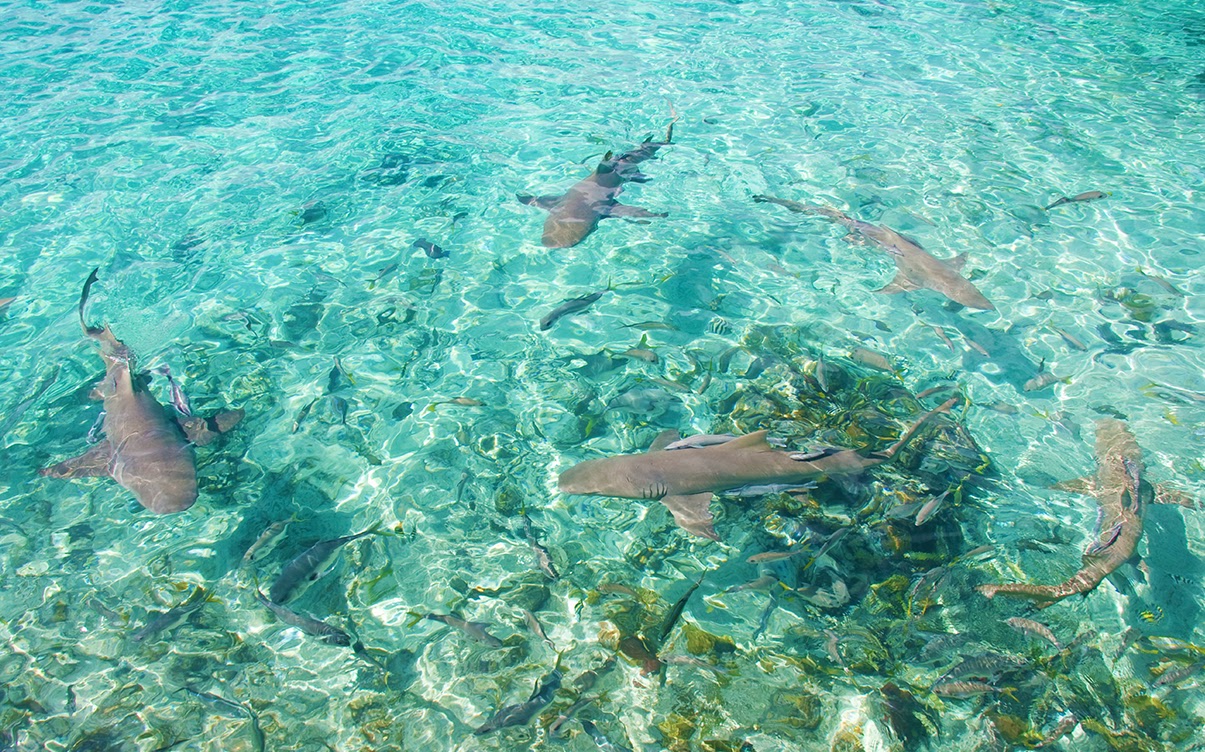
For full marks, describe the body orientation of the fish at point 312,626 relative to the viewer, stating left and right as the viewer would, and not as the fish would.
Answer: facing the viewer and to the right of the viewer

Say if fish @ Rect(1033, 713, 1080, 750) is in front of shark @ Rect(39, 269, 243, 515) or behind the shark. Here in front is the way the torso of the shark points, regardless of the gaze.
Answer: in front

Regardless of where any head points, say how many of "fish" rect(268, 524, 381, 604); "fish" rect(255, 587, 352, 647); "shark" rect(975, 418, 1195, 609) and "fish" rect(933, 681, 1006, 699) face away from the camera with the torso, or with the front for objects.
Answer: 1

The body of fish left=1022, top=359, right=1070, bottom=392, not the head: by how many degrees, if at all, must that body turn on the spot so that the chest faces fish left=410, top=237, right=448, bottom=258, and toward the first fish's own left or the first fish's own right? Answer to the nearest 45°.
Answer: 0° — it already faces it

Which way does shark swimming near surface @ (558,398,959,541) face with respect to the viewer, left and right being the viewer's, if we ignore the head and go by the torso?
facing to the left of the viewer

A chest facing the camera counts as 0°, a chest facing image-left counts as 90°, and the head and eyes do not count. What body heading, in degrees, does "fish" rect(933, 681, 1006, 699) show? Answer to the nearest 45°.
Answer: approximately 90°

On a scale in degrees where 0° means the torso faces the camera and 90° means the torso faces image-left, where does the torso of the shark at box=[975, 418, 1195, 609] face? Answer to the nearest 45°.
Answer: approximately 180°

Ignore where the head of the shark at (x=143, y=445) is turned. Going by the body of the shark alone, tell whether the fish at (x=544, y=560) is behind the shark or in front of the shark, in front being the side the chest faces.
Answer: in front
